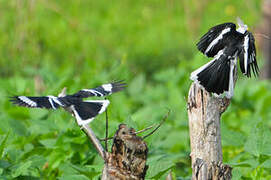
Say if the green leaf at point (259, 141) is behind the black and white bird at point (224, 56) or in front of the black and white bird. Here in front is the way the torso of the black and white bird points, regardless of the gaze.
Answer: in front

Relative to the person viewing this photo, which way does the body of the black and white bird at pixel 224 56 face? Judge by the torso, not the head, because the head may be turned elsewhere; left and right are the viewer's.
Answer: facing away from the viewer and to the right of the viewer

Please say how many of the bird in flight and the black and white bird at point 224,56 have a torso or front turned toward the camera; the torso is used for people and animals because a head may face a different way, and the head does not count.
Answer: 0

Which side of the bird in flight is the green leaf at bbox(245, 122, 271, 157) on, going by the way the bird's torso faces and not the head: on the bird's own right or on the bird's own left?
on the bird's own right

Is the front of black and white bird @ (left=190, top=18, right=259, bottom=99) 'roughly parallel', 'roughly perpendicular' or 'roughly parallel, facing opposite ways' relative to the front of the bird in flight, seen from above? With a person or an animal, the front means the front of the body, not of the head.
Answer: roughly perpendicular

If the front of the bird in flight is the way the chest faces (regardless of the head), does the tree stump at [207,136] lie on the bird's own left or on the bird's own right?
on the bird's own right
